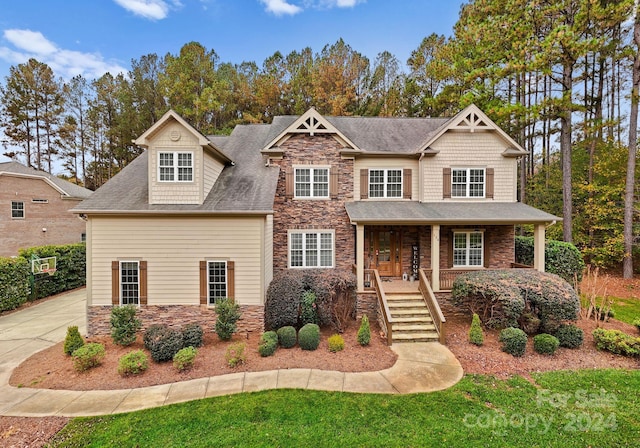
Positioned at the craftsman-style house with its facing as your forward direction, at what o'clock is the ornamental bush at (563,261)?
The ornamental bush is roughly at 9 o'clock from the craftsman-style house.

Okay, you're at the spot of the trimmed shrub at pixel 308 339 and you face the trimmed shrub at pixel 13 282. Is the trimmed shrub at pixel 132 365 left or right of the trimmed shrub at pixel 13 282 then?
left

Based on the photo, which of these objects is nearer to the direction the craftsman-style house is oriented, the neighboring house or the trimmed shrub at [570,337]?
the trimmed shrub

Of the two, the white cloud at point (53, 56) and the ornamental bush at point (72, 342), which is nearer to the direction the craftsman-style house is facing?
the ornamental bush

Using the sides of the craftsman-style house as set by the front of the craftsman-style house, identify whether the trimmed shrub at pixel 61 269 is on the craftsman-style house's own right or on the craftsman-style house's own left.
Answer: on the craftsman-style house's own right

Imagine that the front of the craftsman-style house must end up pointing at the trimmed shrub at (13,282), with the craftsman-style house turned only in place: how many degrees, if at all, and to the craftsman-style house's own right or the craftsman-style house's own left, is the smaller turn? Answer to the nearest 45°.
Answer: approximately 90° to the craftsman-style house's own right

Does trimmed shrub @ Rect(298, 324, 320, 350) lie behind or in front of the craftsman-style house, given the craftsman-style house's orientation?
in front

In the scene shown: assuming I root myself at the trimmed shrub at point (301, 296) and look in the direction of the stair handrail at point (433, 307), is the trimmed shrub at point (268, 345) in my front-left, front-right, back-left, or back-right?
back-right

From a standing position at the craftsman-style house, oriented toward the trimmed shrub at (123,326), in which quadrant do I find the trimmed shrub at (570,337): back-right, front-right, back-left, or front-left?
back-left

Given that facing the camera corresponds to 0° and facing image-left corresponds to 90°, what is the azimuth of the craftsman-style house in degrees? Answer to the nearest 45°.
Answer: approximately 0°

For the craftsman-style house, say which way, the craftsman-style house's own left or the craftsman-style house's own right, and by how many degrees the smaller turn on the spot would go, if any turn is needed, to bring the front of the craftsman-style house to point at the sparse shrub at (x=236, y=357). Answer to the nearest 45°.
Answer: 0° — it already faces it
